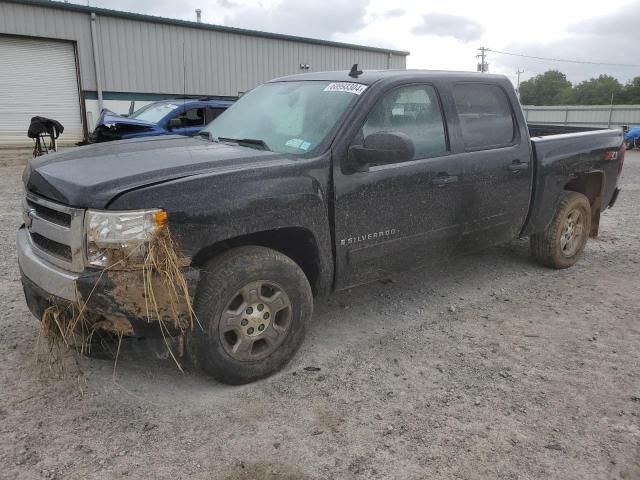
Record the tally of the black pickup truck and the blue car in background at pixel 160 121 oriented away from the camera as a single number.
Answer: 0

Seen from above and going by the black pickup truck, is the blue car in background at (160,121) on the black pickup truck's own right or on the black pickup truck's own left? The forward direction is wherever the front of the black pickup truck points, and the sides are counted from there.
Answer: on the black pickup truck's own right

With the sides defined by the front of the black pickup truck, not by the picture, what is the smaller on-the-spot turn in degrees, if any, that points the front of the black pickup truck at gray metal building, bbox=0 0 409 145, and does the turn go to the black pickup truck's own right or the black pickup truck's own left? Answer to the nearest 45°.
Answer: approximately 90° to the black pickup truck's own right

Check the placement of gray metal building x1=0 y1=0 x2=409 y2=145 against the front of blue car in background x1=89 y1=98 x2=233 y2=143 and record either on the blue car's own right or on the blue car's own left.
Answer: on the blue car's own right

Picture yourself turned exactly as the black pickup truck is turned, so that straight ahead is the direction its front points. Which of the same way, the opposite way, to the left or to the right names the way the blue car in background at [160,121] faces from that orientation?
the same way

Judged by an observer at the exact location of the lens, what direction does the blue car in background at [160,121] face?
facing the viewer and to the left of the viewer

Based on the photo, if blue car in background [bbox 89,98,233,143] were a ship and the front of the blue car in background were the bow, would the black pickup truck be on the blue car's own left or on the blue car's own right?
on the blue car's own left

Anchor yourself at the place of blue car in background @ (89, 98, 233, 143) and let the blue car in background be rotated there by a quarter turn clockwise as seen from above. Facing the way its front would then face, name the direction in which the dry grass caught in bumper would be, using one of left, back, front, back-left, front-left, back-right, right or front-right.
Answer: back-left

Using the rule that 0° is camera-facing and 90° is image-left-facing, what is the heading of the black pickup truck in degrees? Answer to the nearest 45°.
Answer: approximately 45°
